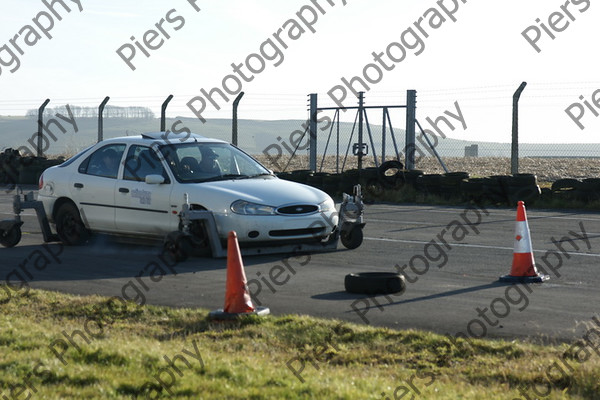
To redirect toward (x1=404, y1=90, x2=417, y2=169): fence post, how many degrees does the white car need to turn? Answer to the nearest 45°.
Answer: approximately 90° to its left

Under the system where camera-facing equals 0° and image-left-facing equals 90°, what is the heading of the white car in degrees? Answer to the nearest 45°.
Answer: approximately 315°

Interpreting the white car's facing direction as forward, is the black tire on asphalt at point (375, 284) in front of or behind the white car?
in front

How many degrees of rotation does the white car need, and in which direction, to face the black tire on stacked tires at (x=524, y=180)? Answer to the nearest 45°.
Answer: approximately 90° to its left

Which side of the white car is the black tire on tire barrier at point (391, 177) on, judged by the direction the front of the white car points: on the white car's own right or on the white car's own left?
on the white car's own left

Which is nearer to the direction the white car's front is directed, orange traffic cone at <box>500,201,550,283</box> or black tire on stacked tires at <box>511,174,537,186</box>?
the orange traffic cone

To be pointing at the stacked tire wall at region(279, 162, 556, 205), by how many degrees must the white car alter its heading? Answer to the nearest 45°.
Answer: approximately 90° to its left

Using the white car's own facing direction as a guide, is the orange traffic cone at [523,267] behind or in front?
in front

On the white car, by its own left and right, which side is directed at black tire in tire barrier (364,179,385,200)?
left

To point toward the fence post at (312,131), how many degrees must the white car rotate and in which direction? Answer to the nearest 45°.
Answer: approximately 135° to its left
